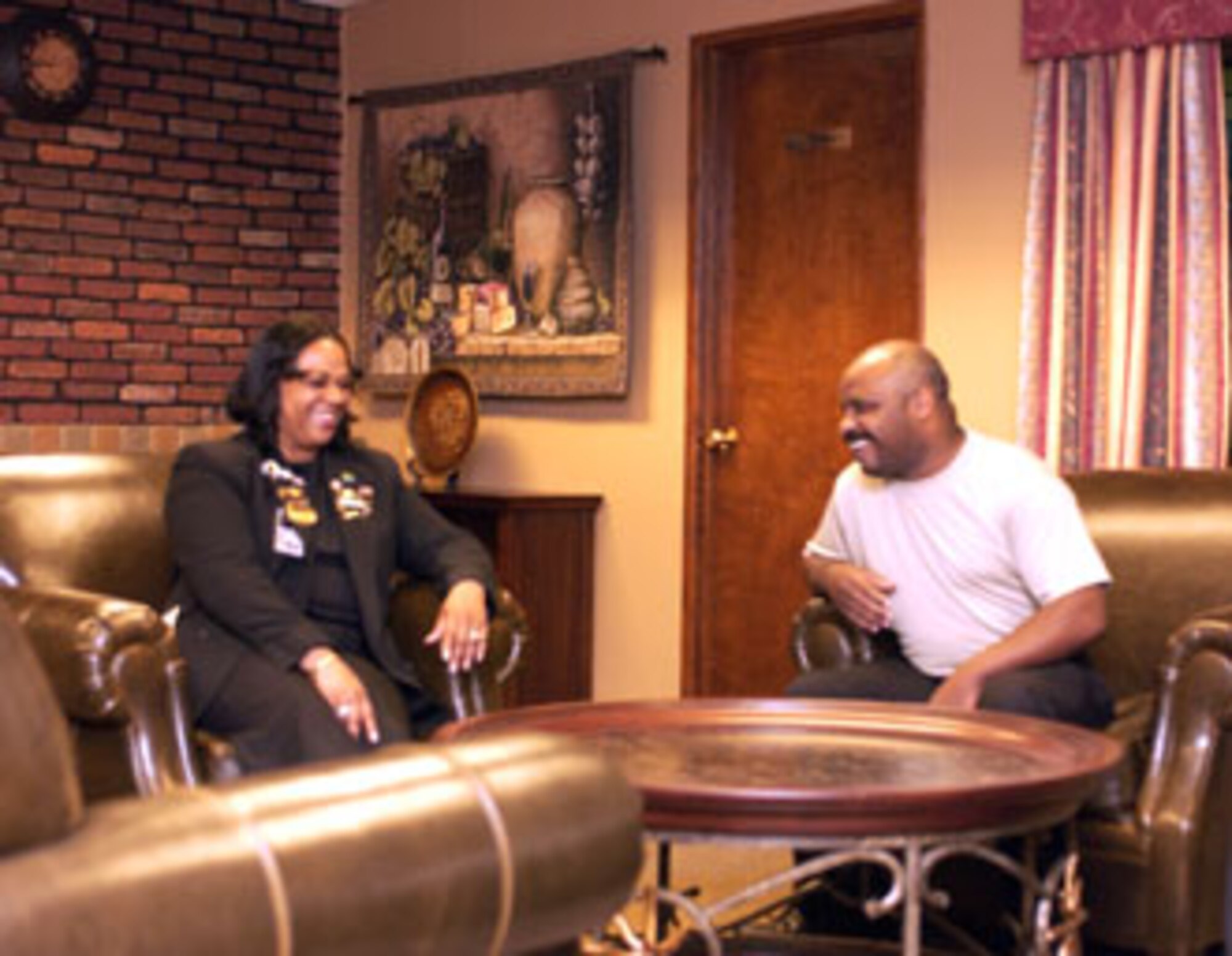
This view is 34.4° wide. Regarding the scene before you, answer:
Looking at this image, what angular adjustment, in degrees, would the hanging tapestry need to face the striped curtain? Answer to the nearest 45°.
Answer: approximately 90° to its left

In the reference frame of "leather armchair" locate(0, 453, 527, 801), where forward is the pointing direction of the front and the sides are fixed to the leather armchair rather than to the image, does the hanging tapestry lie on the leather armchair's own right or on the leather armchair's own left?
on the leather armchair's own left

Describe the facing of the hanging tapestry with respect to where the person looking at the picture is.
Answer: facing the viewer and to the left of the viewer

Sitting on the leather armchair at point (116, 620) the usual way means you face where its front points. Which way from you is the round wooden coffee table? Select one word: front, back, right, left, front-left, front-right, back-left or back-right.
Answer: front

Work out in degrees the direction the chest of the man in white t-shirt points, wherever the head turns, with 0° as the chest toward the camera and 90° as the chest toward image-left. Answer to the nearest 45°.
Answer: approximately 45°

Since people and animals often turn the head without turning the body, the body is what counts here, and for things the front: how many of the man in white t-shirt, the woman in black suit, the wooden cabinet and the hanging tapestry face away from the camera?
0

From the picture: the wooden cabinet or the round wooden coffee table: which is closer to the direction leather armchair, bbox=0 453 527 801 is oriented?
the round wooden coffee table

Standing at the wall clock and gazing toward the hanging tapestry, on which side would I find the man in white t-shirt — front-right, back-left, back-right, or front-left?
front-right

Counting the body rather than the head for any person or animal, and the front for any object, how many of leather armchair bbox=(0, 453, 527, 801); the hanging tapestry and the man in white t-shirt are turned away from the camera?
0

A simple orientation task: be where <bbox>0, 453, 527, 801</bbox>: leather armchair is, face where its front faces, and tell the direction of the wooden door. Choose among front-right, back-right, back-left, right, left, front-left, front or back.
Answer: left

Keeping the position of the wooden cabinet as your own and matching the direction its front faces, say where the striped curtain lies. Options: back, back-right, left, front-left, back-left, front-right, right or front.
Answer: left

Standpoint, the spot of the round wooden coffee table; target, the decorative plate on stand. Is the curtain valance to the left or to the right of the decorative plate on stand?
right

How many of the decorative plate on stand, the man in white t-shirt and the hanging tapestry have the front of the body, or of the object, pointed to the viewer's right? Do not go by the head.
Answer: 0

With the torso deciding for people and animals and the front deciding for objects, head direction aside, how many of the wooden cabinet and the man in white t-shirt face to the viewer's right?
0

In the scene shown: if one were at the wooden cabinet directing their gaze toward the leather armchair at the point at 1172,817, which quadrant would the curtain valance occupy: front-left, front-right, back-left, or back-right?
front-left

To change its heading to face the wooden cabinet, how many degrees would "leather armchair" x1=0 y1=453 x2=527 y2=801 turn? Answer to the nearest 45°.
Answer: approximately 90° to its left

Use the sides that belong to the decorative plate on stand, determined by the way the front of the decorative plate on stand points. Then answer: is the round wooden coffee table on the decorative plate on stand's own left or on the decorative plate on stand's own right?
on the decorative plate on stand's own left

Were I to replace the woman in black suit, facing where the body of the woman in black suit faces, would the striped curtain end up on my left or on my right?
on my left
